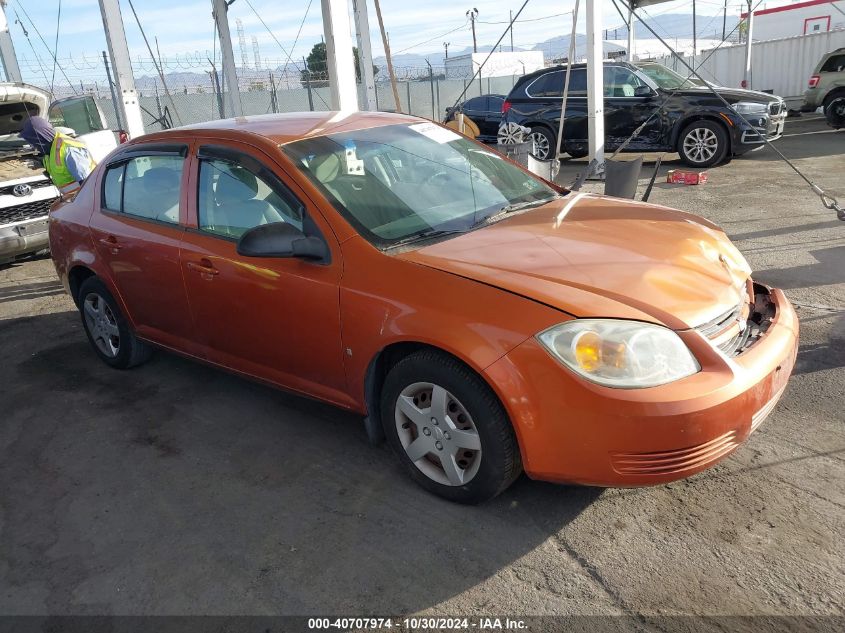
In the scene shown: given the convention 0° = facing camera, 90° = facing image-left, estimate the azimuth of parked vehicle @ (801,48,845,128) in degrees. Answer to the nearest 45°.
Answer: approximately 270°

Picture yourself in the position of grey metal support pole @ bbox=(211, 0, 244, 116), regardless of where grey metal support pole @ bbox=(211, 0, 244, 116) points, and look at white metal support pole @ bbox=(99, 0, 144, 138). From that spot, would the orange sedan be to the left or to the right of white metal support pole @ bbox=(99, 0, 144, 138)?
left

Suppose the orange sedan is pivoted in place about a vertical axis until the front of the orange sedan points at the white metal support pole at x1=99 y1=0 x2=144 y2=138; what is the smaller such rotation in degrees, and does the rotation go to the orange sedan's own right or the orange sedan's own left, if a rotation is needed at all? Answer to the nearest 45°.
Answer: approximately 180°

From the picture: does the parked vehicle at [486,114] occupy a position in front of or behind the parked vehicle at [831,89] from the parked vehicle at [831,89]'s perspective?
behind

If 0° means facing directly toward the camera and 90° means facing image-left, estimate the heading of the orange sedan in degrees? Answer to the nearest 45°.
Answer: approximately 315°

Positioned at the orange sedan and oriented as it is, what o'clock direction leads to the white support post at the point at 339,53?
The white support post is roughly at 7 o'clock from the orange sedan.

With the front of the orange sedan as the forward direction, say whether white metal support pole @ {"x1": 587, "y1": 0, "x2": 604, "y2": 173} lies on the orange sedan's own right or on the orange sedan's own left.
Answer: on the orange sedan's own left

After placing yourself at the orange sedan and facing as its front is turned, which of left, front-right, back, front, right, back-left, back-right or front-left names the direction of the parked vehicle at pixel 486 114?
back-left
